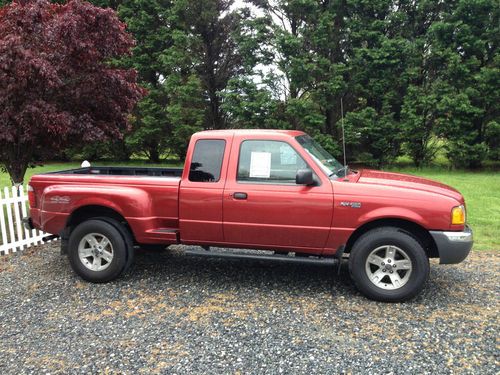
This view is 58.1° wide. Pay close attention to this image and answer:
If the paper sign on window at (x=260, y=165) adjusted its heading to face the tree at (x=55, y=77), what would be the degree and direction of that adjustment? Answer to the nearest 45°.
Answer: approximately 135° to its right

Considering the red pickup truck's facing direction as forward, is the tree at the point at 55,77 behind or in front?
behind

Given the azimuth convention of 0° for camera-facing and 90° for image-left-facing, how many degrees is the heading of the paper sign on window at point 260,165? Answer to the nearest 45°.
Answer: approximately 0°

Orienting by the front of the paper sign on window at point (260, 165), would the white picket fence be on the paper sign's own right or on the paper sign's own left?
on the paper sign's own right

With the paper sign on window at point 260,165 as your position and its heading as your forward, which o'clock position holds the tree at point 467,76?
The tree is roughly at 7 o'clock from the paper sign on window.

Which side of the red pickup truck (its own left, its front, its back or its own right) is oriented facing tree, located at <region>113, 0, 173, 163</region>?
left

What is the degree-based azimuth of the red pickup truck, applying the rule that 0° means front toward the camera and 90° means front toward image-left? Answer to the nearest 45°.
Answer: approximately 270°
